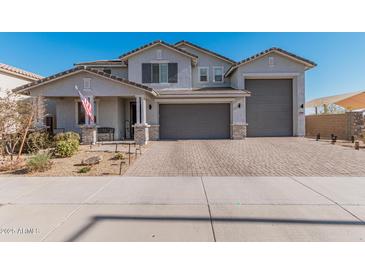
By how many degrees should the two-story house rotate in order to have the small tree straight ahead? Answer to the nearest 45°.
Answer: approximately 45° to its right

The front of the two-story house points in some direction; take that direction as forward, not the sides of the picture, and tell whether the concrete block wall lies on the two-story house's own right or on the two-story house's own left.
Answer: on the two-story house's own left

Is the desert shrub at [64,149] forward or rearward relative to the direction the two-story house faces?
forward

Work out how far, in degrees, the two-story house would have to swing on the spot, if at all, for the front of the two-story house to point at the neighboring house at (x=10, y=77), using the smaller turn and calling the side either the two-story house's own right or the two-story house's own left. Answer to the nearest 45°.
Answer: approximately 90° to the two-story house's own right

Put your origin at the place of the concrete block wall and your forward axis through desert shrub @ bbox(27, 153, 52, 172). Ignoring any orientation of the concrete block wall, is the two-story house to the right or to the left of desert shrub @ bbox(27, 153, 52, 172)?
right

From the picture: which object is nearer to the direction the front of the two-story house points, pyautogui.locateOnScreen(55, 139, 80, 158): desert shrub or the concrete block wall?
the desert shrub

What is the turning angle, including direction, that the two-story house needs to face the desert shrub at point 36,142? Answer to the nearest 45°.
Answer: approximately 45° to its right

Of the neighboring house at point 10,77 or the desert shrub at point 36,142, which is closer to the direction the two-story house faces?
the desert shrub

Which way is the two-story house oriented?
toward the camera

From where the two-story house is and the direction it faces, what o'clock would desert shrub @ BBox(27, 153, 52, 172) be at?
The desert shrub is roughly at 1 o'clock from the two-story house.

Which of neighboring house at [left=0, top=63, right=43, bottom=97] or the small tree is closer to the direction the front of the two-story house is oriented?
the small tree
